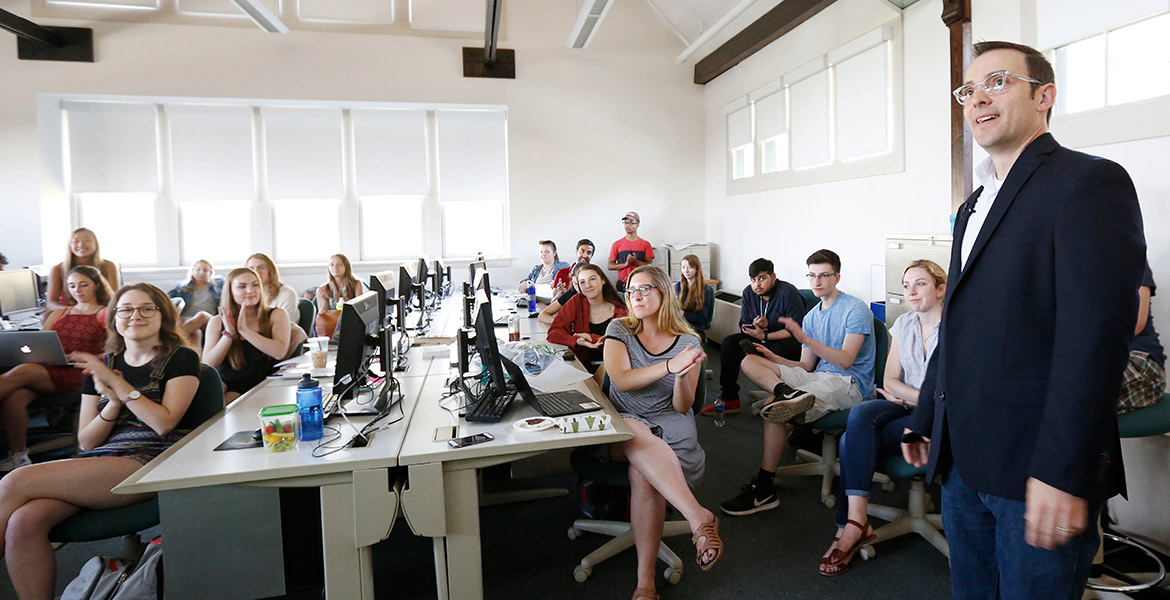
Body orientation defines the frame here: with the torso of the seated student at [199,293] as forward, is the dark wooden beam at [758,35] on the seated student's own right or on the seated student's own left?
on the seated student's own left

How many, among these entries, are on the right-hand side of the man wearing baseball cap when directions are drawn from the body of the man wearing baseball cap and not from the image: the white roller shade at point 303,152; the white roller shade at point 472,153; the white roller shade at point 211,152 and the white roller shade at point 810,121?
3

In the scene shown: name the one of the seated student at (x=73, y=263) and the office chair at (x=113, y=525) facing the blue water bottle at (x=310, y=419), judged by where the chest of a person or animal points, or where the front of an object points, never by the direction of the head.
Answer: the seated student
